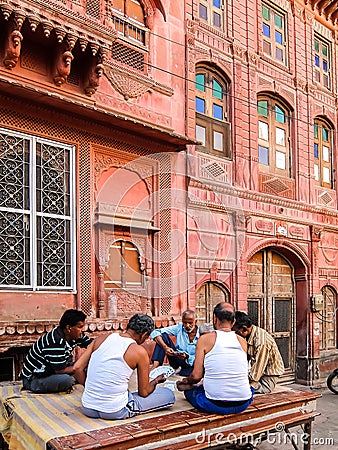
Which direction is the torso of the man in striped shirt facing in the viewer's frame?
to the viewer's right

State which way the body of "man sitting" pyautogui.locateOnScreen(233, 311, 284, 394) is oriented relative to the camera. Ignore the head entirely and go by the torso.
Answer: to the viewer's left

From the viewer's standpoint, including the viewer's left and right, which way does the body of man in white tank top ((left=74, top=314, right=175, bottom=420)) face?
facing away from the viewer and to the right of the viewer

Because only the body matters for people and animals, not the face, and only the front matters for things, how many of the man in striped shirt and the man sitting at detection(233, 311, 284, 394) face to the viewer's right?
1

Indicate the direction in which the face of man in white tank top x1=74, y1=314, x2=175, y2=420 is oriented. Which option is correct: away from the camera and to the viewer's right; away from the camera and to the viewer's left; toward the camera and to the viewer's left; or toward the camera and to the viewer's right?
away from the camera and to the viewer's right

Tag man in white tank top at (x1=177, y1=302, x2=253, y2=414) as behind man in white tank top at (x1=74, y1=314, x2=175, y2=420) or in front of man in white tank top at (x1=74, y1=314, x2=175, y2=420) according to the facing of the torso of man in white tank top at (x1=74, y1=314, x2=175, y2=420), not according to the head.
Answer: in front

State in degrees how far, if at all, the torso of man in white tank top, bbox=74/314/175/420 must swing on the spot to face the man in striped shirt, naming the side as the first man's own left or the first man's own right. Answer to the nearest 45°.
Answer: approximately 90° to the first man's own left

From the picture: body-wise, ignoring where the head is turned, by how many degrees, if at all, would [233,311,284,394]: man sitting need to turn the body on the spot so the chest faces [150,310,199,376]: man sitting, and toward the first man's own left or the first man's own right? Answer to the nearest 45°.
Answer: approximately 45° to the first man's own right

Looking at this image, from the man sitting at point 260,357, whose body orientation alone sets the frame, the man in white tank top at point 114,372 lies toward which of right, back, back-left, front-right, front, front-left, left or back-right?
front-left

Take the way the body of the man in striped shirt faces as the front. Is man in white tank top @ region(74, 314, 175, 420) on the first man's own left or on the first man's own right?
on the first man's own right
